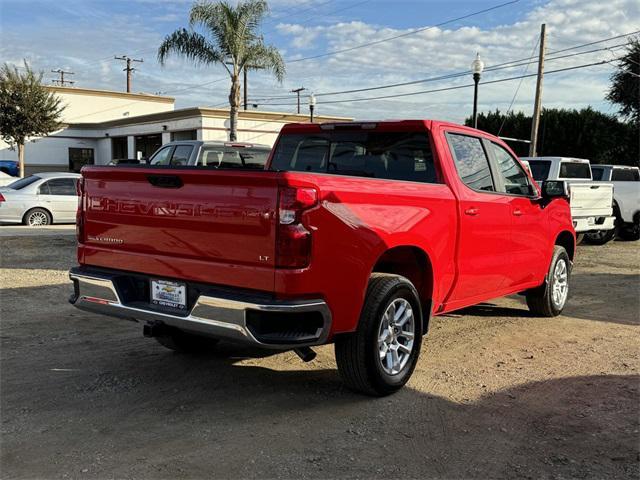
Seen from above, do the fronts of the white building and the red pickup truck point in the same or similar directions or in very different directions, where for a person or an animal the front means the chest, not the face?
very different directions

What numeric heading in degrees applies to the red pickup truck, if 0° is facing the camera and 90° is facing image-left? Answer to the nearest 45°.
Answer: approximately 225°

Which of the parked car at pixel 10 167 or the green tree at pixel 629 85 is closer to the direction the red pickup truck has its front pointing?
the green tree

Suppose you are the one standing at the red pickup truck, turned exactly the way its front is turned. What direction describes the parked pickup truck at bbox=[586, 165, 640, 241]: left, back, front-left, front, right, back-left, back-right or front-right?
front

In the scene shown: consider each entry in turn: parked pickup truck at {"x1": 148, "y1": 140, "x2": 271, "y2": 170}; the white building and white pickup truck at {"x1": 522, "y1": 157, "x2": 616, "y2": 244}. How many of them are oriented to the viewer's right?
0

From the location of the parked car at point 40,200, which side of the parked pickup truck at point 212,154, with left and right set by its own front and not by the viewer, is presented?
front

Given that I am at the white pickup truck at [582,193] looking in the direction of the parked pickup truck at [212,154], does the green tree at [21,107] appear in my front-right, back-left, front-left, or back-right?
front-right

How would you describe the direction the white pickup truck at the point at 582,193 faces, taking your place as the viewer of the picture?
facing away from the viewer and to the left of the viewer

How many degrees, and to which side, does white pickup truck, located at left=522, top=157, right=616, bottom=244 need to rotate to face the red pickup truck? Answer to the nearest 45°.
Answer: approximately 135° to its left

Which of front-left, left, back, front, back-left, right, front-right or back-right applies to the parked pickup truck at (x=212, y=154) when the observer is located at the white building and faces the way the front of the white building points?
front-left

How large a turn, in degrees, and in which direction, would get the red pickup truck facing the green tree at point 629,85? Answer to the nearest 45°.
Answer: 0° — it already faces it
